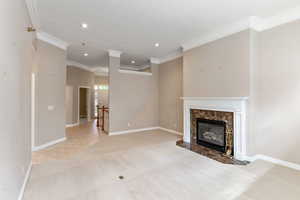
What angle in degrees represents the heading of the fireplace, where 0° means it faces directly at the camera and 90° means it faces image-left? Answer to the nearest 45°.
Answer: approximately 45°
